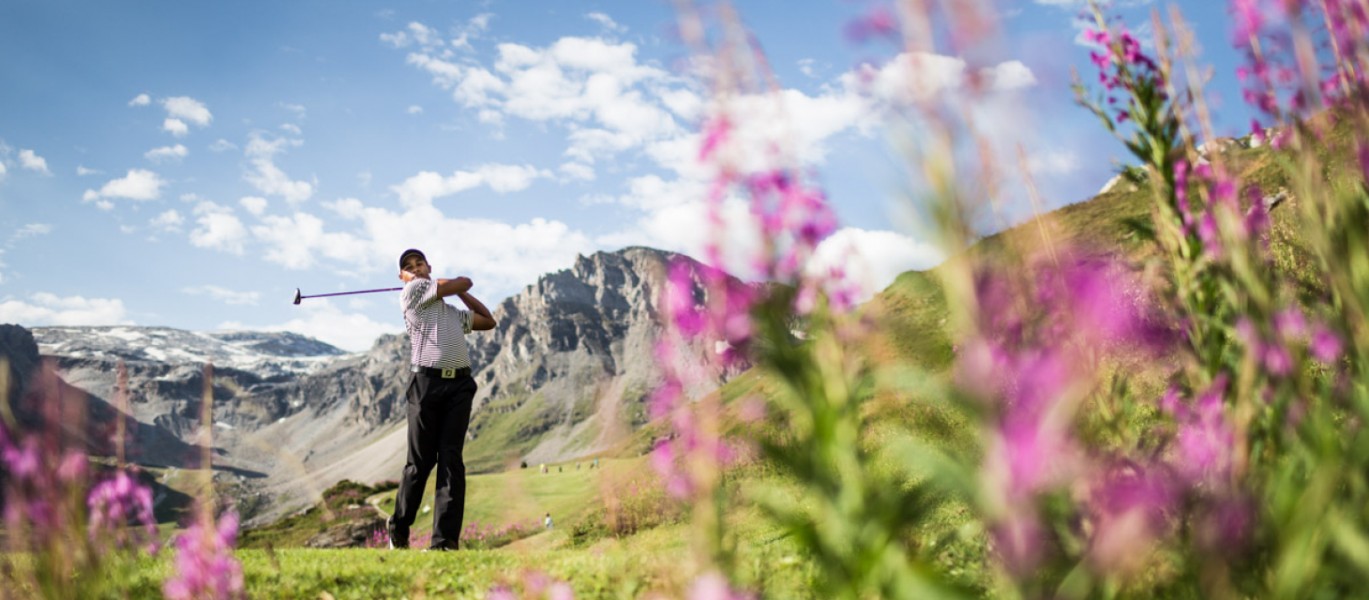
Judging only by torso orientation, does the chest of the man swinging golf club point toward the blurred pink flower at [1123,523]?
yes

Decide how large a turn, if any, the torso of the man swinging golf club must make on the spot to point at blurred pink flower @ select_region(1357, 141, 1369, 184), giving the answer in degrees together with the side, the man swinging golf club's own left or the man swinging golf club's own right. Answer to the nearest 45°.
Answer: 0° — they already face it

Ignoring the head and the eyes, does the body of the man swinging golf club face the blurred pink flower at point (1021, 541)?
yes

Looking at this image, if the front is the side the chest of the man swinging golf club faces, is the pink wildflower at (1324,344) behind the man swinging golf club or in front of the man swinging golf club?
in front

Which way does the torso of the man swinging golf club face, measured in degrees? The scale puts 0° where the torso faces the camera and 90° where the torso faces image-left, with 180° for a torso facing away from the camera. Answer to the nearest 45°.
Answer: approximately 0°

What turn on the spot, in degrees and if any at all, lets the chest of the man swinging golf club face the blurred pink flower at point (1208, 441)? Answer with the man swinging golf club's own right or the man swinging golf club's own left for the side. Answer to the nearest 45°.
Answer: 0° — they already face it

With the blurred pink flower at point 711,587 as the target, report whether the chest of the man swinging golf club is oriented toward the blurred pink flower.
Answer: yes

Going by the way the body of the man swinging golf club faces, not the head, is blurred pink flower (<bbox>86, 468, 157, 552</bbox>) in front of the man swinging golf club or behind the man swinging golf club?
in front

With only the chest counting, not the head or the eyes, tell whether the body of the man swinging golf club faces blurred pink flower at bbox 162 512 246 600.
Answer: yes
